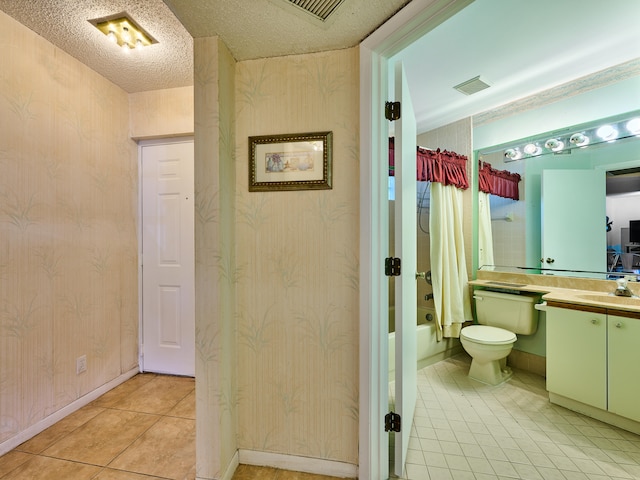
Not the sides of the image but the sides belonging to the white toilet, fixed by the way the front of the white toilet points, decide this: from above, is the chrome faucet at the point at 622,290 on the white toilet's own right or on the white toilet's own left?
on the white toilet's own left

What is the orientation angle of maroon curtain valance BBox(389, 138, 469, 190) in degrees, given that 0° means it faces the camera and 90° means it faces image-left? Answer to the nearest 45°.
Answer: approximately 315°

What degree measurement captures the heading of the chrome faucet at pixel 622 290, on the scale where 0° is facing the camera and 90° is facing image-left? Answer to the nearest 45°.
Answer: approximately 45°

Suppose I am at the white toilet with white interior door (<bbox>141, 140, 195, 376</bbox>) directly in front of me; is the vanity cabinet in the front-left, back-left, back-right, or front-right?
back-left

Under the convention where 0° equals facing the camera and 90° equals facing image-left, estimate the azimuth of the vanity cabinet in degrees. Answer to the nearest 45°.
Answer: approximately 45°

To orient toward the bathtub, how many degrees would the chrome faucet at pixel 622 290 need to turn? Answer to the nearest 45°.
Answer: approximately 45° to its right

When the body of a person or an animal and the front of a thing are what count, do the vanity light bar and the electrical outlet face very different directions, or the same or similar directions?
very different directions

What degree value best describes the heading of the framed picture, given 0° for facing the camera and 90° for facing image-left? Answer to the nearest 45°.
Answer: approximately 0°
